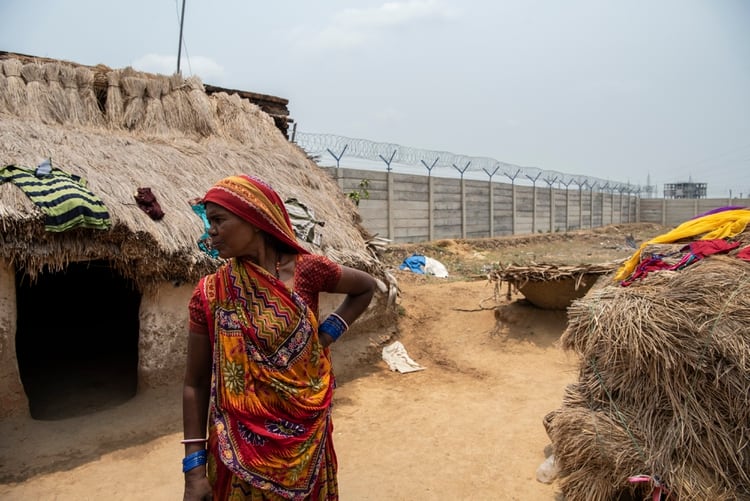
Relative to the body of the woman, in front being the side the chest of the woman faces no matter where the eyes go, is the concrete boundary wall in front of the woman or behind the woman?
behind

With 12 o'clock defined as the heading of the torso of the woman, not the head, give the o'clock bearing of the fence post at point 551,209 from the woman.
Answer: The fence post is roughly at 7 o'clock from the woman.

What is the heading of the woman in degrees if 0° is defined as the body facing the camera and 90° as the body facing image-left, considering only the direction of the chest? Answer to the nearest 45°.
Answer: approximately 0°

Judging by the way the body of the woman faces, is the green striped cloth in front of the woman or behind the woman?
behind

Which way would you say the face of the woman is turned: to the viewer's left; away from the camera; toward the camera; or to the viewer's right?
to the viewer's left

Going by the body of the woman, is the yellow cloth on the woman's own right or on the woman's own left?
on the woman's own left

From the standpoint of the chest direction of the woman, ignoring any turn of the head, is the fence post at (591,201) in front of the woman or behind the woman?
behind

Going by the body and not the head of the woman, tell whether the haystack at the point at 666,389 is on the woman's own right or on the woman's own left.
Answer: on the woman's own left

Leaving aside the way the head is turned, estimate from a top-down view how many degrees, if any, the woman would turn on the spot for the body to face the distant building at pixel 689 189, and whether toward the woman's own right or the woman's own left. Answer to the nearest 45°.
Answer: approximately 135° to the woman's own left
